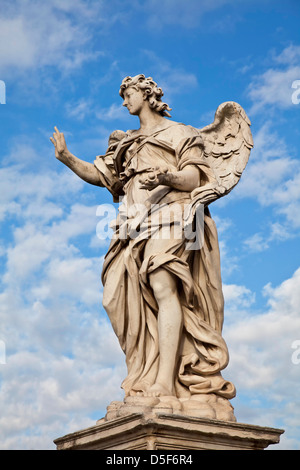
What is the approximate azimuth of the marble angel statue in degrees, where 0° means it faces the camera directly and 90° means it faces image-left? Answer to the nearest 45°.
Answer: approximately 45°
